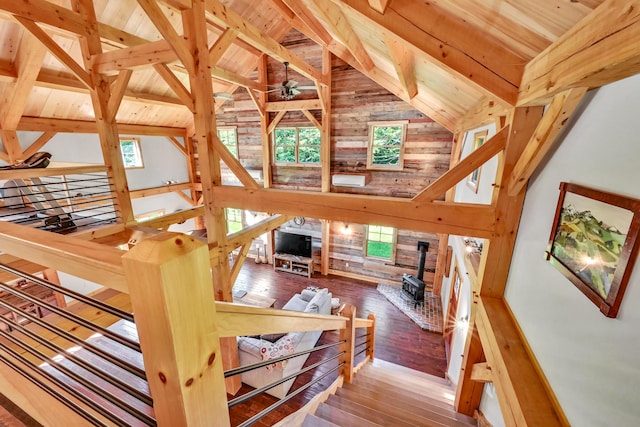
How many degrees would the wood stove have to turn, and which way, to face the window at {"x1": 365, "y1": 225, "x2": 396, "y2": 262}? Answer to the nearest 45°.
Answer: approximately 90° to its right

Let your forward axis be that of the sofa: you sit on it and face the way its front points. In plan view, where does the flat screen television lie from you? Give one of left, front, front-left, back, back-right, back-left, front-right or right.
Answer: front-right

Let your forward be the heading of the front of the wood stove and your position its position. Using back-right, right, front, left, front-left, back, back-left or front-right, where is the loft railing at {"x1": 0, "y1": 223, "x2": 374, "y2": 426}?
front-left

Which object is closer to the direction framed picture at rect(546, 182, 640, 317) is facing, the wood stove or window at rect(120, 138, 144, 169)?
the window

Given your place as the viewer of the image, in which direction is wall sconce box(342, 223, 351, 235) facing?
facing the viewer

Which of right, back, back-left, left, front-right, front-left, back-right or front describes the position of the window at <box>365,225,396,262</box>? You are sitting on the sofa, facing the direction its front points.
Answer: right

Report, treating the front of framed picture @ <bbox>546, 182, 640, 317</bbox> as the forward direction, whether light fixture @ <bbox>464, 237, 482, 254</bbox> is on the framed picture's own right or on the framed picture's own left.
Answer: on the framed picture's own right

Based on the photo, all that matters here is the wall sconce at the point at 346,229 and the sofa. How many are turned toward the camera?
1

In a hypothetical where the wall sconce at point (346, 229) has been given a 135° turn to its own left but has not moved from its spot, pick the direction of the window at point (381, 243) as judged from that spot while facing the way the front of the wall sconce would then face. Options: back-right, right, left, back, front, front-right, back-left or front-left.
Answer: front-right

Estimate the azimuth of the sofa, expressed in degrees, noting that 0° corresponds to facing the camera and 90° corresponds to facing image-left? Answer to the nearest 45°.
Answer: approximately 135°

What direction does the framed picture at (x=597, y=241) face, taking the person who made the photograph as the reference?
facing the viewer and to the left of the viewer

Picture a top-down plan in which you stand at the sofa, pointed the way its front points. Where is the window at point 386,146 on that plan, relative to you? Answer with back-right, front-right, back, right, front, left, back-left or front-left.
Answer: right

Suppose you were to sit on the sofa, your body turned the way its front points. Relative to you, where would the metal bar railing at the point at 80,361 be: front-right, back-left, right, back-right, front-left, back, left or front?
back-left

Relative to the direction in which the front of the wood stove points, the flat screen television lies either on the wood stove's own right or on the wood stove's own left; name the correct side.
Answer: on the wood stove's own right

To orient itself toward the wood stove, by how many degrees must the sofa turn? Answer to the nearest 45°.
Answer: approximately 90° to its right

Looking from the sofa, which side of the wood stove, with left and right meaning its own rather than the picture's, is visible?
front

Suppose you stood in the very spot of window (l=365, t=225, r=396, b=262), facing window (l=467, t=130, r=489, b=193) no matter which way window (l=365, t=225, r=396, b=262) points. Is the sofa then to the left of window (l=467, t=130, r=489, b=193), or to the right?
right

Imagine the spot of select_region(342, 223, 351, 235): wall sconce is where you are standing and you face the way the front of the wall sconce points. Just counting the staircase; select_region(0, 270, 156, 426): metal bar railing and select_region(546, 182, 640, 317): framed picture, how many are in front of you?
3
